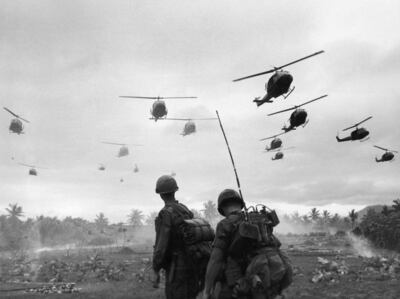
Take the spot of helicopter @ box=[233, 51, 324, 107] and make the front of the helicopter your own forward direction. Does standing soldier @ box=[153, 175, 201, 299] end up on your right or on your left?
on your right

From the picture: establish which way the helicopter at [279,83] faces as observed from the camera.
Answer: facing the viewer and to the right of the viewer

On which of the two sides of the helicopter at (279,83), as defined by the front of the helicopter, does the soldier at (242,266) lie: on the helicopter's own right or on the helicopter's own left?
on the helicopter's own right
